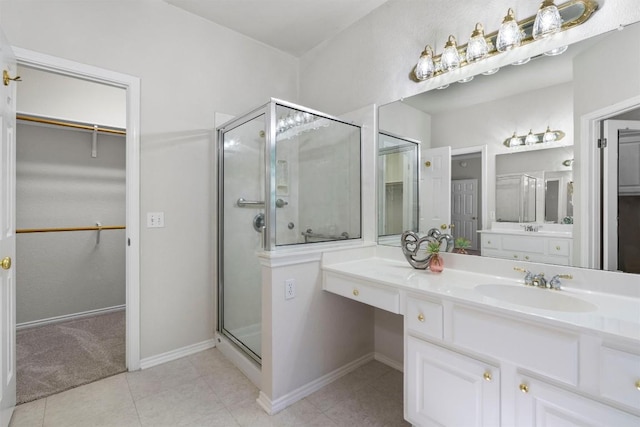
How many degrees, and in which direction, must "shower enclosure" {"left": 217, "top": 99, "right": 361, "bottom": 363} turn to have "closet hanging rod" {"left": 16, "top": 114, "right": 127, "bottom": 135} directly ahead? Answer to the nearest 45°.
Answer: approximately 45° to its right

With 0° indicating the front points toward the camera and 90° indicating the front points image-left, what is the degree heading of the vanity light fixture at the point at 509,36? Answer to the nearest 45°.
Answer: approximately 45°

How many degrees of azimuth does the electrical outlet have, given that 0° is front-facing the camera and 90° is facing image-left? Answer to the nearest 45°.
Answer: approximately 315°

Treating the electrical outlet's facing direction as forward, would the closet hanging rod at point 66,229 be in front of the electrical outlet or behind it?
behind

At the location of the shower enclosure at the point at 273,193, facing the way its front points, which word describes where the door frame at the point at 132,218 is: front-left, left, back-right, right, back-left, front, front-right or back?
front-right

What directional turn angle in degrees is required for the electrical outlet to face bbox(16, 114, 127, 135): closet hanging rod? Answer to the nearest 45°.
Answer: approximately 180°

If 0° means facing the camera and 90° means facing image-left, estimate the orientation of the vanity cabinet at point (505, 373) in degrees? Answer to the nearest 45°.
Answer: approximately 45°

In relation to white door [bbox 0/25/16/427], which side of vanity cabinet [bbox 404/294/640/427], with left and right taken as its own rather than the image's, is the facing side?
front

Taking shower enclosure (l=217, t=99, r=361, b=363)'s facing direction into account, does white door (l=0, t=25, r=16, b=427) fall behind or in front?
in front

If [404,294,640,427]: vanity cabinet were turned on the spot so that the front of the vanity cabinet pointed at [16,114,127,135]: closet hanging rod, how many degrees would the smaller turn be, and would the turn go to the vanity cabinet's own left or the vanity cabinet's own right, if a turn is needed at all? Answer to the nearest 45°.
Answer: approximately 45° to the vanity cabinet's own right

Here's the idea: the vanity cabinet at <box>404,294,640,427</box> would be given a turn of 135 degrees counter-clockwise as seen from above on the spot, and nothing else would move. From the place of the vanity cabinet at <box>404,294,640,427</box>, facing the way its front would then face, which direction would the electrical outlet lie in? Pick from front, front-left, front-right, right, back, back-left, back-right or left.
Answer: back

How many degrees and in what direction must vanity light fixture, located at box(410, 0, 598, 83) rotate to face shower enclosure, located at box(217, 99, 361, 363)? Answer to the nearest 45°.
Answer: approximately 45° to its right

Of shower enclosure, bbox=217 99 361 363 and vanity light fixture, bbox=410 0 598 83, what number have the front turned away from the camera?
0
